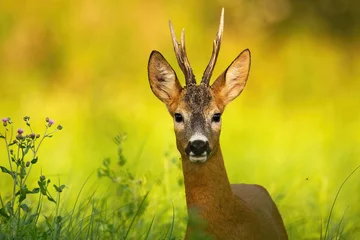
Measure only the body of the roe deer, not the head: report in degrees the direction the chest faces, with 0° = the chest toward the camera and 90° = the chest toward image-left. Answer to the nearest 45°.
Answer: approximately 45°
